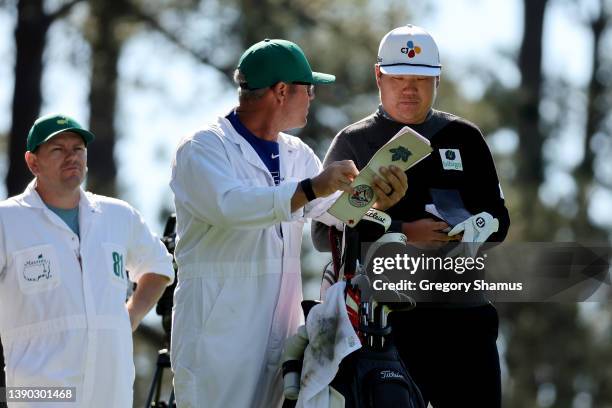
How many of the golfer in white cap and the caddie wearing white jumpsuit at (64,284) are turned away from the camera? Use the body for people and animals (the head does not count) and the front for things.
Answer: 0

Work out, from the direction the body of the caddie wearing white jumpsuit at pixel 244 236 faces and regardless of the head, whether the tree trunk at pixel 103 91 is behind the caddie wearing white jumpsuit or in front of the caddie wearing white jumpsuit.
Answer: behind

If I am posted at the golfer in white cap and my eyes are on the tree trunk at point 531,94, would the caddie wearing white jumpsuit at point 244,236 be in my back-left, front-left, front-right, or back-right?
back-left

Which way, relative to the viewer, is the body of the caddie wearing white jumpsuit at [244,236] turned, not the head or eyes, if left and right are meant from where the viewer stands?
facing the viewer and to the right of the viewer

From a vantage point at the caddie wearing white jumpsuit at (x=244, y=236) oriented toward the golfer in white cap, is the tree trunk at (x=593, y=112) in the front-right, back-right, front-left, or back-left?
front-left

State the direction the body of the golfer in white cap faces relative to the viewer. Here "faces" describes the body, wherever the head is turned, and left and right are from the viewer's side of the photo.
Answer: facing the viewer

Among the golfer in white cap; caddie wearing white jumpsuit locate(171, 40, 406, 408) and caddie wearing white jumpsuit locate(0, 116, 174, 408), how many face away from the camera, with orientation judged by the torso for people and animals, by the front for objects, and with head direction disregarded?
0

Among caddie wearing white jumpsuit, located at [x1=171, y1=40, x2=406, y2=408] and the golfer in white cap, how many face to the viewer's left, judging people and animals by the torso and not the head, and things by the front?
0

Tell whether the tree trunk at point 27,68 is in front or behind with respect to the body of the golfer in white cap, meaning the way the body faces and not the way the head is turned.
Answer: behind

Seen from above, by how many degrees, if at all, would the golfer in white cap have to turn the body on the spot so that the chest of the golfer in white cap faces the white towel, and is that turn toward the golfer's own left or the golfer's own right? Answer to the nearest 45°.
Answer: approximately 45° to the golfer's own right
